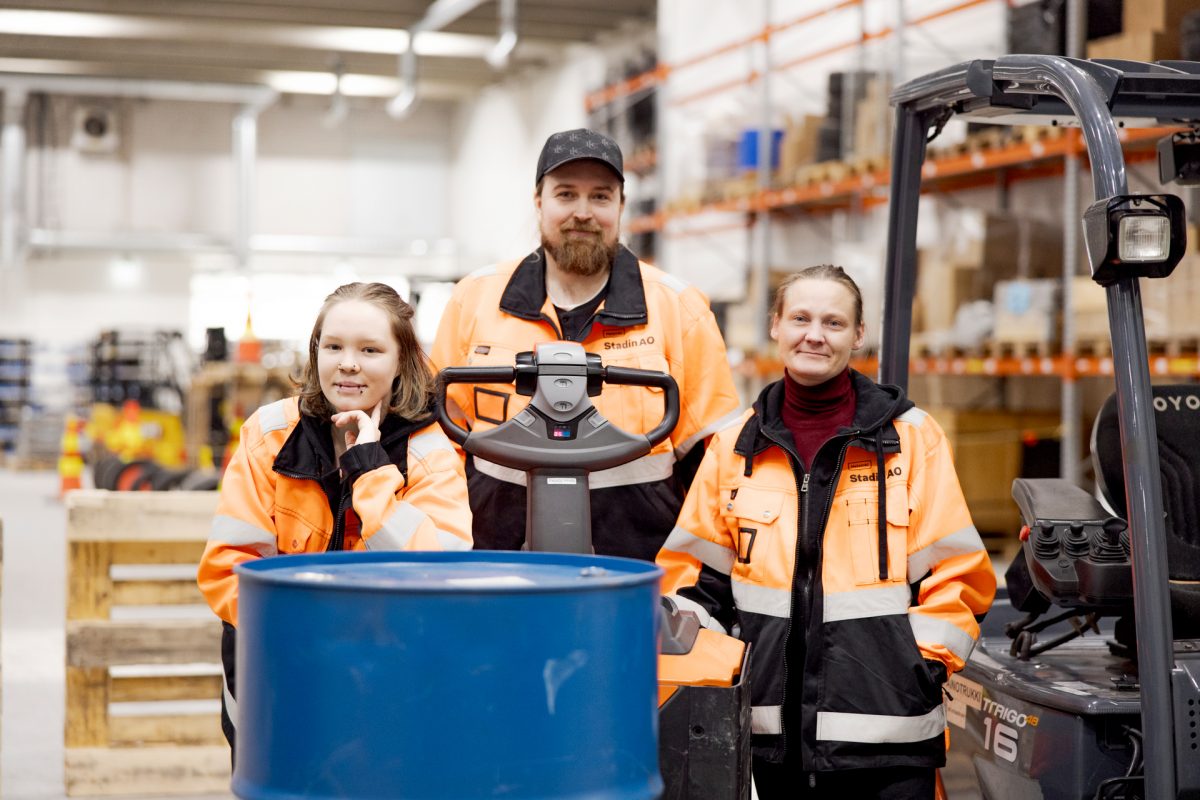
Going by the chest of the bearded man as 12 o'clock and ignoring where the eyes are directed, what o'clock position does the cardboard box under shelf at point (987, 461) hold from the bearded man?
The cardboard box under shelf is roughly at 7 o'clock from the bearded man.

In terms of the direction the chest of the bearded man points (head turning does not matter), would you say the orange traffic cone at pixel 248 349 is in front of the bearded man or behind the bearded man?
behind

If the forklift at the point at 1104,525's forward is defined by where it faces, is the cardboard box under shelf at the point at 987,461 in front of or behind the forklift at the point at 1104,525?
behind

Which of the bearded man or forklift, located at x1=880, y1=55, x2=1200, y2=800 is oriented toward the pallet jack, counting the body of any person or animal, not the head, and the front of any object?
the bearded man

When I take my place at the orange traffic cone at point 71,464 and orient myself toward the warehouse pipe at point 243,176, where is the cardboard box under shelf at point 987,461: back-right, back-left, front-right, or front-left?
back-right

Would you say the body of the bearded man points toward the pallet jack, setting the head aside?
yes

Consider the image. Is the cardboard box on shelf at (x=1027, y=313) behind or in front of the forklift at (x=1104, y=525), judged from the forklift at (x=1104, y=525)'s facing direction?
behind
